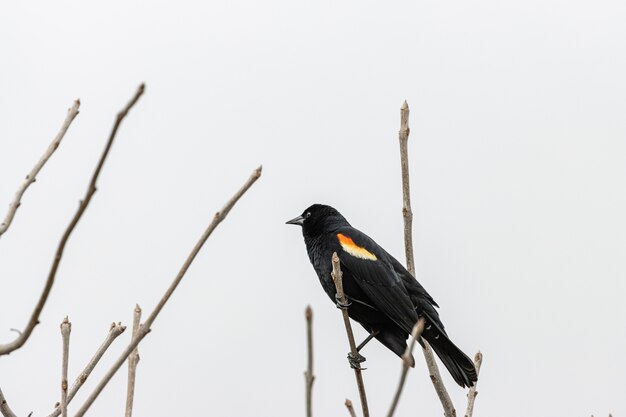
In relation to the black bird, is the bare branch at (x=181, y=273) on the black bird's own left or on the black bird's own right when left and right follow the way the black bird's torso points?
on the black bird's own left

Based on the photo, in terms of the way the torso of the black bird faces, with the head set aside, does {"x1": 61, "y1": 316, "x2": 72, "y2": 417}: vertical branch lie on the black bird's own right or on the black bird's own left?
on the black bird's own left

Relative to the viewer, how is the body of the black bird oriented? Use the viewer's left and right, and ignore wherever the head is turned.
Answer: facing to the left of the viewer

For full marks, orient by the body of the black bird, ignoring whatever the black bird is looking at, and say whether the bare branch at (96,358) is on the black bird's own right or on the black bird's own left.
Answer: on the black bird's own left
